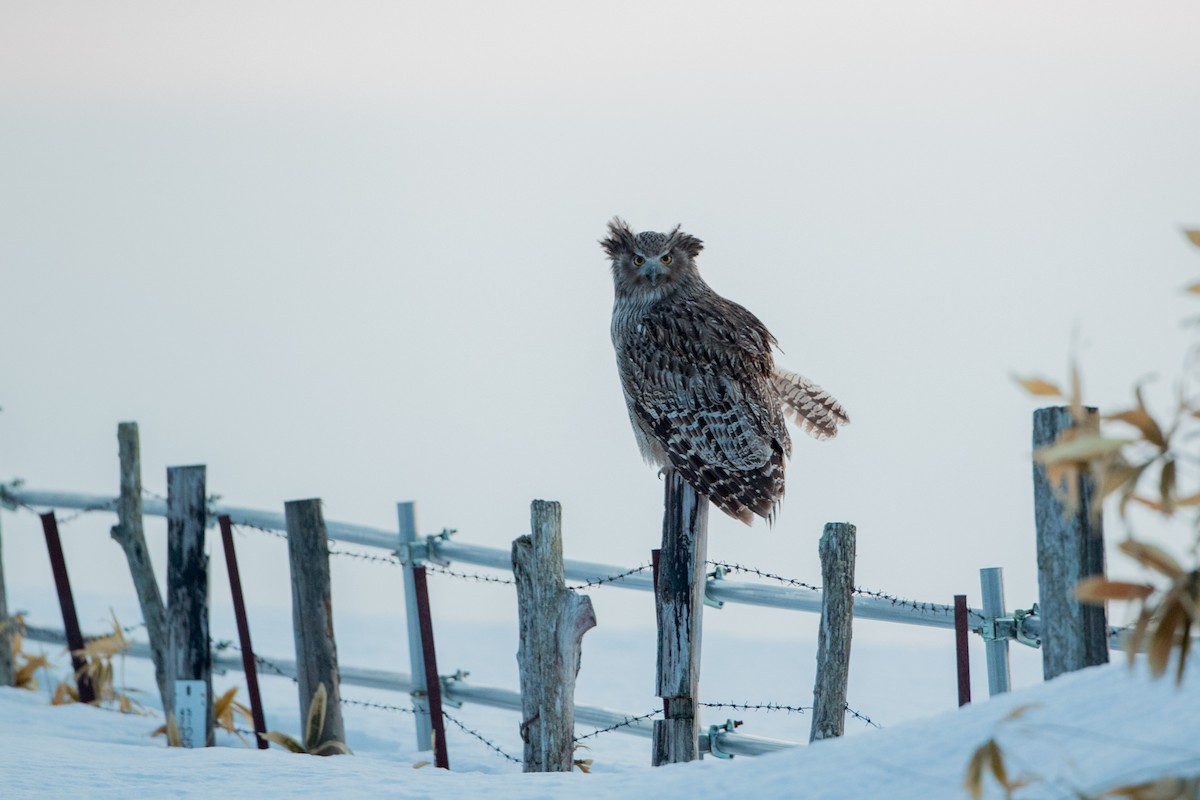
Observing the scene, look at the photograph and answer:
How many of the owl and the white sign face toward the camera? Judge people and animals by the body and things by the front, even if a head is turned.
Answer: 1

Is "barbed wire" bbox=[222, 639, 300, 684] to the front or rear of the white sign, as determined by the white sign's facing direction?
to the rear

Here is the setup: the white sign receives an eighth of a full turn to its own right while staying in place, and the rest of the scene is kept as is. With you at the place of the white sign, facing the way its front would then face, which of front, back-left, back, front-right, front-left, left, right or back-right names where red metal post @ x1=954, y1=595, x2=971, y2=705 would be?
left

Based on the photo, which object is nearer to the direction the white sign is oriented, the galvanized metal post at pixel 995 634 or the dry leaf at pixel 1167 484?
the dry leaf

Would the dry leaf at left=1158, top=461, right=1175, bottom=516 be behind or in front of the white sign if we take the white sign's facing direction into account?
in front

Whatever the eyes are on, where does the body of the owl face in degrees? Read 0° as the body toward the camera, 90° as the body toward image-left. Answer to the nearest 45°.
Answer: approximately 90°

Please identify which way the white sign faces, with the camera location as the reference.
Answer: facing the viewer
